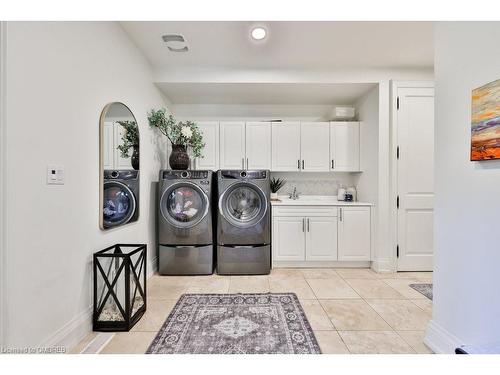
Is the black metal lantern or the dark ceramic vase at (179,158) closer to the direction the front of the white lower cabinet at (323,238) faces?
the black metal lantern

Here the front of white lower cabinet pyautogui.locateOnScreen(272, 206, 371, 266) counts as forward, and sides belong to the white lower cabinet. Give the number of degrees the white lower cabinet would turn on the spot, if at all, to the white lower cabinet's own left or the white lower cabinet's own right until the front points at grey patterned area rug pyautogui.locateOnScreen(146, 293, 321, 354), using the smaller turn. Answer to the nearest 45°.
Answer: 0° — it already faces it

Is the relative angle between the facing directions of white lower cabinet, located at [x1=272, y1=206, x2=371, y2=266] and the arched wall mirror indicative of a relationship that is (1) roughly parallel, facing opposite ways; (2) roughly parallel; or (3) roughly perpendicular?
roughly perpendicular

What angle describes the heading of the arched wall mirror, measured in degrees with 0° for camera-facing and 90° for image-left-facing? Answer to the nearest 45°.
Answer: approximately 315°

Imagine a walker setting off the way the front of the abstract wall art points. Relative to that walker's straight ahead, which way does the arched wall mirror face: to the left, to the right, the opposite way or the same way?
the opposite way

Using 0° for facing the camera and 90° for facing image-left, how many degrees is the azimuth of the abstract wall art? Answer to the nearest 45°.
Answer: approximately 45°

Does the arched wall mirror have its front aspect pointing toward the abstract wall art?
yes

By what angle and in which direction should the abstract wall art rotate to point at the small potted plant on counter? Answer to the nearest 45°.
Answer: approximately 90° to its right

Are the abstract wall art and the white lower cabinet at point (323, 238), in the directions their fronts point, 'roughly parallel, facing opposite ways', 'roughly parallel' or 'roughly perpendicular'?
roughly perpendicular

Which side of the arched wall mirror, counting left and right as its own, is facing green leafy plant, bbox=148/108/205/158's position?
left

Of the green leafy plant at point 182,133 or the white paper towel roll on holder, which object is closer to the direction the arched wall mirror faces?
the white paper towel roll on holder

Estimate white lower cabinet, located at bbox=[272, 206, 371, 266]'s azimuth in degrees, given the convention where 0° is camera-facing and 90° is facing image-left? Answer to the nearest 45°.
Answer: approximately 0°
